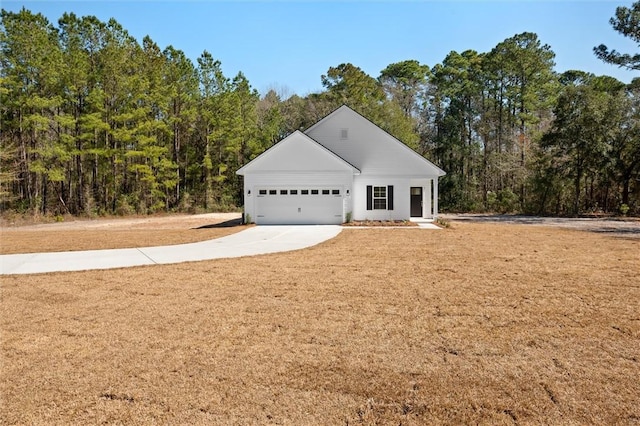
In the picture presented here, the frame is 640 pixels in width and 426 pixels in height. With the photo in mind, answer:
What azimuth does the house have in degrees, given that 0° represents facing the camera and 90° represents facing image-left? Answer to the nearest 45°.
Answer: approximately 0°
